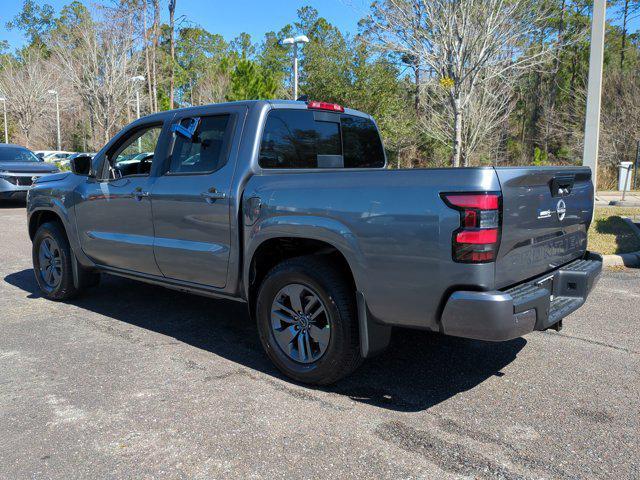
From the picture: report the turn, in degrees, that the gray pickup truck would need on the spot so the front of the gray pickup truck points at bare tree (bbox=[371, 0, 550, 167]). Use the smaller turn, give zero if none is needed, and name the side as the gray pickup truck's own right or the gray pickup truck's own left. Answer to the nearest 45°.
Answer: approximately 45° to the gray pickup truck's own right

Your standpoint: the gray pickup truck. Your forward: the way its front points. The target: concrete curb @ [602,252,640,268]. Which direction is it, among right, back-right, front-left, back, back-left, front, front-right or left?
right

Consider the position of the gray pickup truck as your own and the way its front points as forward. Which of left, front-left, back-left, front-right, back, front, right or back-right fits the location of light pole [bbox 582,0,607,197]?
right

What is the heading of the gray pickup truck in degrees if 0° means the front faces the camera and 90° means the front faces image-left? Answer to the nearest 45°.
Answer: approximately 135°

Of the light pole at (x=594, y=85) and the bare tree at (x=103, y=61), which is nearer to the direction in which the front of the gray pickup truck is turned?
the bare tree

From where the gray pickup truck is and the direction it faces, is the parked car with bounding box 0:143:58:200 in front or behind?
in front

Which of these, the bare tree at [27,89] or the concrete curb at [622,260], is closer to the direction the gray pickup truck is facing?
the bare tree

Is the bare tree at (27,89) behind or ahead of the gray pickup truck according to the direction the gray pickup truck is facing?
ahead
